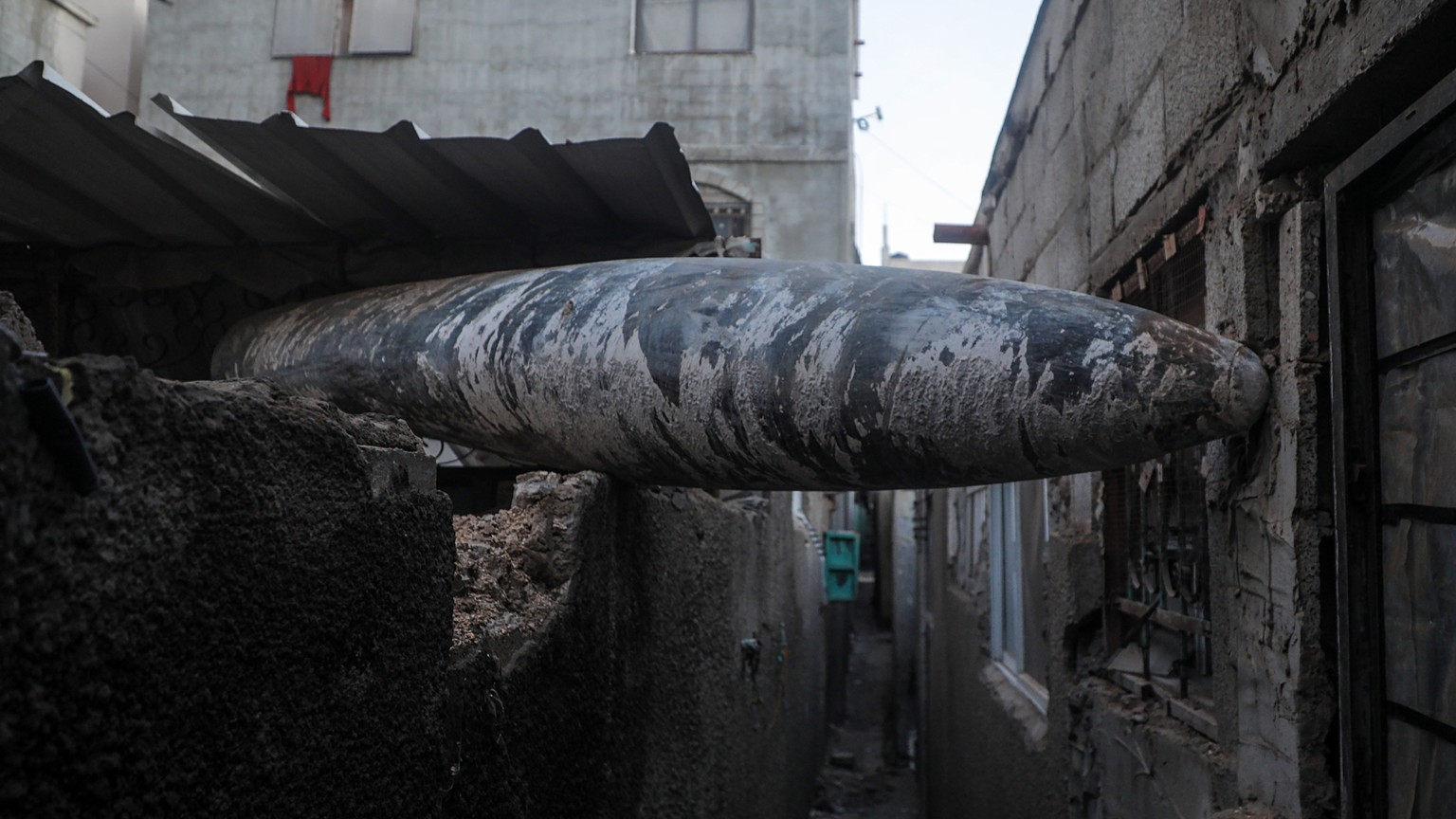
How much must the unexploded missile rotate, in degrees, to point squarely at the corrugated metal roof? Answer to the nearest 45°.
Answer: approximately 135° to its left

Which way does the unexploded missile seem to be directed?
to the viewer's right

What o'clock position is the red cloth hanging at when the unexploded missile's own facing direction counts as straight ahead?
The red cloth hanging is roughly at 8 o'clock from the unexploded missile.
